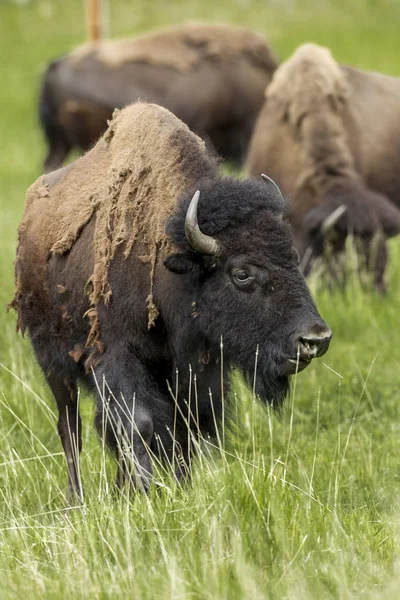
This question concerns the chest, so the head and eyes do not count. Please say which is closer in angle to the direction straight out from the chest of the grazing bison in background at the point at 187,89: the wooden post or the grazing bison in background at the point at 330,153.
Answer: the grazing bison in background

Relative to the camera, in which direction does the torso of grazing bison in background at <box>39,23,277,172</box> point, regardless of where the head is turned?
to the viewer's right

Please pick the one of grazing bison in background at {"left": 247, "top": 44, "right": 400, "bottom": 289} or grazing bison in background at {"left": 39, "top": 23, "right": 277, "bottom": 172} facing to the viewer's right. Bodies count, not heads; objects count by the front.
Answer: grazing bison in background at {"left": 39, "top": 23, "right": 277, "bottom": 172}

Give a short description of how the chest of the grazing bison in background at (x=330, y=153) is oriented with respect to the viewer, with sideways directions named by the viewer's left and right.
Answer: facing the viewer and to the left of the viewer

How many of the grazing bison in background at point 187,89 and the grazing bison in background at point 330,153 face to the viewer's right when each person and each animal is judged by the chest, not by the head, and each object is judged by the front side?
1

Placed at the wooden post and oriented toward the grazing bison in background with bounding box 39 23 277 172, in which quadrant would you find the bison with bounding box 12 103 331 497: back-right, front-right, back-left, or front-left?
front-right

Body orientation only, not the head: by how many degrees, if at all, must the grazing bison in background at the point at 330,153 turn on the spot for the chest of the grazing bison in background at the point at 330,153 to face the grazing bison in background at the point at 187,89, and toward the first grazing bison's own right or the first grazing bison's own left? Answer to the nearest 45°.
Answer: approximately 135° to the first grazing bison's own right

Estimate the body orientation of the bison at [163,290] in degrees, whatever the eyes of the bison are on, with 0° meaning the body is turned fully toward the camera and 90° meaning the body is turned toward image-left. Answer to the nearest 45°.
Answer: approximately 315°

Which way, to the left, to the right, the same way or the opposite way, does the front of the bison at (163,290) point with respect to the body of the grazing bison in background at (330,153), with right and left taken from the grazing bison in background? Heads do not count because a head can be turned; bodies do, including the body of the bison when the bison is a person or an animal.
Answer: to the left

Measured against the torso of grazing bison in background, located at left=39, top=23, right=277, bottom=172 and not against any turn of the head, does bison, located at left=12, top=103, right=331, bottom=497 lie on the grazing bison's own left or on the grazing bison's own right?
on the grazing bison's own right
